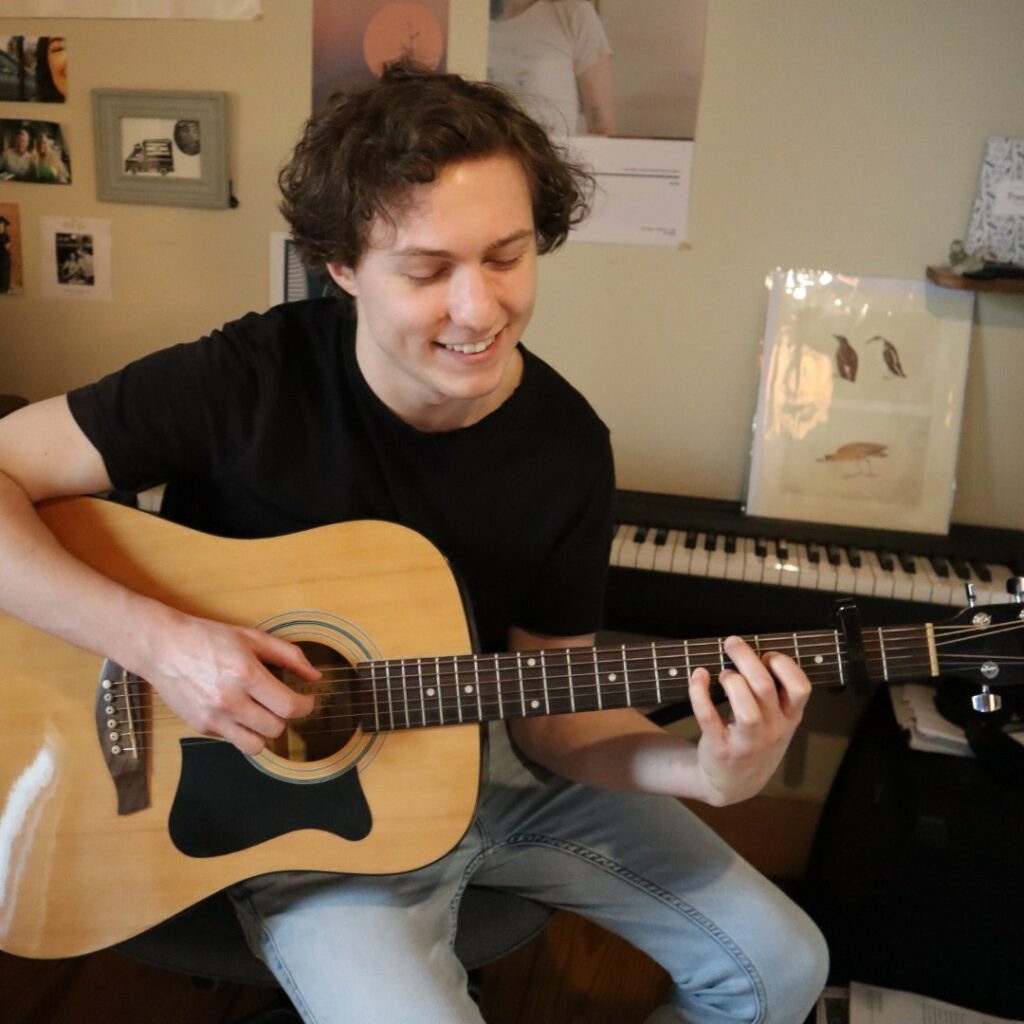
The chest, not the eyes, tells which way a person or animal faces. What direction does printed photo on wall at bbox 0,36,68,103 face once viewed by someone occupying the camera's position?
facing the viewer

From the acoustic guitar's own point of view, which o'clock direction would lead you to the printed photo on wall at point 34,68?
The printed photo on wall is roughly at 5 o'clock from the acoustic guitar.

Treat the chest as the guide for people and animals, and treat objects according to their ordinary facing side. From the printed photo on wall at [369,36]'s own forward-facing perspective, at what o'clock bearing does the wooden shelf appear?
The wooden shelf is roughly at 10 o'clock from the printed photo on wall.

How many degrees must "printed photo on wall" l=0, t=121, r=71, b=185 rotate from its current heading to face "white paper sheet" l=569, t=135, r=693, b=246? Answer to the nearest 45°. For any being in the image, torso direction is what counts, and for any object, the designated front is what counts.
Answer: approximately 45° to its left

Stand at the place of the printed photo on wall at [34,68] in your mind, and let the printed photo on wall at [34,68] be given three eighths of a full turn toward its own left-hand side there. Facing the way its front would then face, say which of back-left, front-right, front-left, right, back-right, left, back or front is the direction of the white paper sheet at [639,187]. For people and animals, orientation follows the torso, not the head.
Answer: right

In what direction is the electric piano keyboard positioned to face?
toward the camera

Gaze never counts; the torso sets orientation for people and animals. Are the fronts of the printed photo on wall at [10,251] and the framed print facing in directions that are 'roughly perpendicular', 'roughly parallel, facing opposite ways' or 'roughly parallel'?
roughly parallel

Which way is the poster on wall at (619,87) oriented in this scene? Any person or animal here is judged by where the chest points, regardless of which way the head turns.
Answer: toward the camera

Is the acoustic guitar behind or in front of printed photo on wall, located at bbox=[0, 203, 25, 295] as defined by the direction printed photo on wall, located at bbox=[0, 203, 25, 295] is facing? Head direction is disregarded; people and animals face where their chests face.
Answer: in front

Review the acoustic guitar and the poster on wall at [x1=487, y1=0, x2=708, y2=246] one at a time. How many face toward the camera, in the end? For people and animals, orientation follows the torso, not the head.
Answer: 2

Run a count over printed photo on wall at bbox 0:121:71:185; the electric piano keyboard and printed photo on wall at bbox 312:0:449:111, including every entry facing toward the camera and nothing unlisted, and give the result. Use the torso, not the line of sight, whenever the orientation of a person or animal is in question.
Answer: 3
